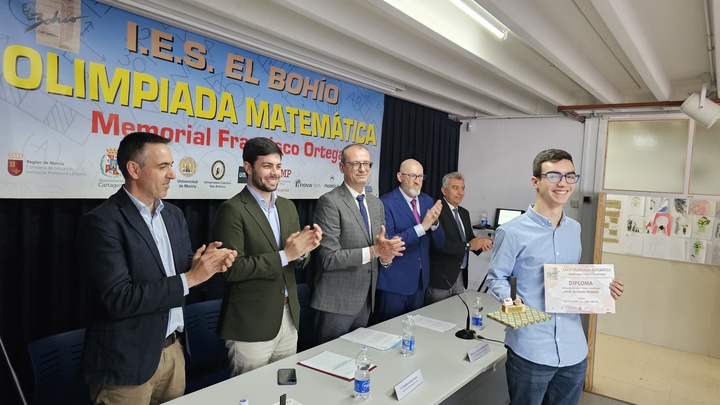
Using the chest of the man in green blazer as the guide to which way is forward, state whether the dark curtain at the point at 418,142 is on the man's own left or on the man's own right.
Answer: on the man's own left

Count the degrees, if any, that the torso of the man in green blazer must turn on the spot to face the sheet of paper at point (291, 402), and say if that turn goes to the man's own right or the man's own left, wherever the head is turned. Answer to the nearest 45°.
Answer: approximately 45° to the man's own right

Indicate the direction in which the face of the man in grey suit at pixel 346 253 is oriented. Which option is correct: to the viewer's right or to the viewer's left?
to the viewer's right

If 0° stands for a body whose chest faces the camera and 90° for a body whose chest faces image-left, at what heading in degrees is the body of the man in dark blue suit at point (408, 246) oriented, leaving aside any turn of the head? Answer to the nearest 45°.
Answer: approximately 315°

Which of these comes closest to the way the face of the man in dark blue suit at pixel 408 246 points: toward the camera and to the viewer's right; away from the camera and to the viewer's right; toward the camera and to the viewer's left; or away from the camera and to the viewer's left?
toward the camera and to the viewer's right

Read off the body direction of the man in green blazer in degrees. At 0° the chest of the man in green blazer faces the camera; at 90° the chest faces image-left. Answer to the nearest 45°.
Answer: approximately 315°

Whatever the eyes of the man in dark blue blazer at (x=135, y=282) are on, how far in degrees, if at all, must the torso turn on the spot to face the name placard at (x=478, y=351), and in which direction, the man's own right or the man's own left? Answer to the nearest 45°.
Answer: approximately 45° to the man's own left

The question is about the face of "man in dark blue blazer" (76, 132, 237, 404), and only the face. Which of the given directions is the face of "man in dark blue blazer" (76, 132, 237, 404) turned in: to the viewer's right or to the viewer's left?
to the viewer's right

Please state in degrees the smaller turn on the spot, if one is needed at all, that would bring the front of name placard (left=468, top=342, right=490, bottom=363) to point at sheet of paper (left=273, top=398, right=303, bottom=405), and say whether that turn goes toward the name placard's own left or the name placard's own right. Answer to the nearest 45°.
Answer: approximately 90° to the name placard's own right

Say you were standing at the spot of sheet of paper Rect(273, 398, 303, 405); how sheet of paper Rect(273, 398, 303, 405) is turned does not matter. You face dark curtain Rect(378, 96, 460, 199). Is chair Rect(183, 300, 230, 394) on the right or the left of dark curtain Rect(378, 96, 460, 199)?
left
